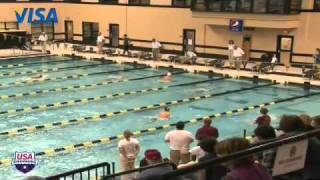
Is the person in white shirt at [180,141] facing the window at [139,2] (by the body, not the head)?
yes

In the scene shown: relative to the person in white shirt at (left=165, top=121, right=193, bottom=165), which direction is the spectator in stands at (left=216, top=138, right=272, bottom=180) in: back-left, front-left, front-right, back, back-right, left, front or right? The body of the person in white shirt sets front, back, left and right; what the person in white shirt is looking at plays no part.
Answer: back

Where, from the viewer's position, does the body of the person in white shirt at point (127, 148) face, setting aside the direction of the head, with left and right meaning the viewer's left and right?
facing away from the viewer

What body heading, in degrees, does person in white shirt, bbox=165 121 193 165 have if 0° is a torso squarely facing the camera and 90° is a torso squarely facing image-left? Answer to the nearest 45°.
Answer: approximately 180°

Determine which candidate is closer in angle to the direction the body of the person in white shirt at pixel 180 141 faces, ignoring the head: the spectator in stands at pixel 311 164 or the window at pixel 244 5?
the window

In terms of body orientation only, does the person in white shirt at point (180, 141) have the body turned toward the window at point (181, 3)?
yes

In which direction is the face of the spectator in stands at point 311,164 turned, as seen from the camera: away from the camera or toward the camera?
away from the camera

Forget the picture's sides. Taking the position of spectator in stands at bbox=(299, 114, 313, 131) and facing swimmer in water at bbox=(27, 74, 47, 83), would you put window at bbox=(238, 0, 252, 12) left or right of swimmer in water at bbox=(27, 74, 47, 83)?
right

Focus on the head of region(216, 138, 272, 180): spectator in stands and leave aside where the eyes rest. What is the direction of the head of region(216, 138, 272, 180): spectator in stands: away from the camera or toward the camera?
away from the camera

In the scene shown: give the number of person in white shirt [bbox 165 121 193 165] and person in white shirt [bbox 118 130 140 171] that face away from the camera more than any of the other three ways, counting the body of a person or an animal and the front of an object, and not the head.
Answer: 2
